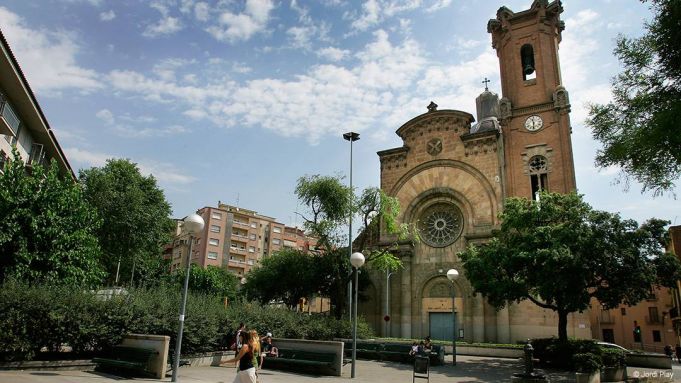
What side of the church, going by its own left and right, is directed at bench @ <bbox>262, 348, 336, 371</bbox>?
front

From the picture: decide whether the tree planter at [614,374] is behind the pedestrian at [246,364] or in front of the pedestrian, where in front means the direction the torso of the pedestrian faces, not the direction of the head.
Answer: behind

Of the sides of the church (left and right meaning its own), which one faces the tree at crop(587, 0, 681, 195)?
front

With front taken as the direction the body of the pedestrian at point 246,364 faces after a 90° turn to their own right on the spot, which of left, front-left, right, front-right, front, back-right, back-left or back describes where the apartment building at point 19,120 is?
front-left

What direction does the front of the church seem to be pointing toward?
toward the camera

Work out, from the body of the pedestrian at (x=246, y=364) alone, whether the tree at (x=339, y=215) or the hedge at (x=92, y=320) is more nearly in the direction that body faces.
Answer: the hedge

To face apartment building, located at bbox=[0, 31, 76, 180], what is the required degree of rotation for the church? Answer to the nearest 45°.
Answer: approximately 45° to its right

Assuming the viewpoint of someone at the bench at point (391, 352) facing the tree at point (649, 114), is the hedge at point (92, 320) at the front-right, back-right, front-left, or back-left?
front-right

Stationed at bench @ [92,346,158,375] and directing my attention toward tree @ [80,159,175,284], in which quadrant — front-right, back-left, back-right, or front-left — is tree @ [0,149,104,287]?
front-left
